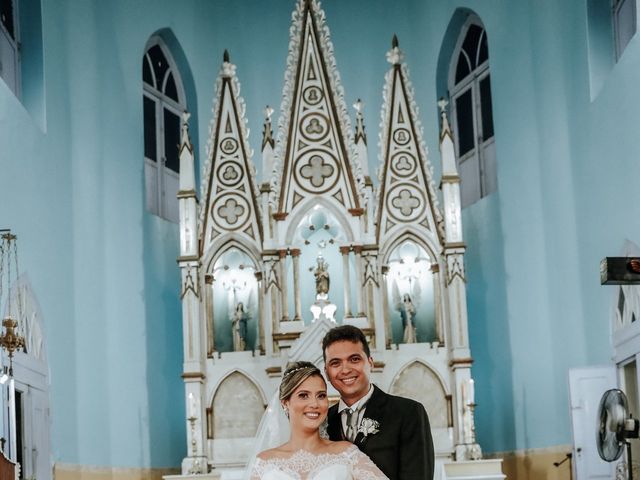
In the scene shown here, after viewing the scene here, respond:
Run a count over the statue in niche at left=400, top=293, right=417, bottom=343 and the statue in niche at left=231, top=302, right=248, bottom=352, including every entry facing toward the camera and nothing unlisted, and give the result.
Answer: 2

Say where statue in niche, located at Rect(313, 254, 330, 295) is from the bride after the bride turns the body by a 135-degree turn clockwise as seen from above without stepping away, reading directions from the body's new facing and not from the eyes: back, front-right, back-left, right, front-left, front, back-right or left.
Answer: front-right

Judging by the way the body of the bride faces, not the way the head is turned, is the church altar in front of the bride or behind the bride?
behind

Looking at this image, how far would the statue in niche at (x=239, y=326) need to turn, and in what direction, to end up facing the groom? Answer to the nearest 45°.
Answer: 0° — it already faces them

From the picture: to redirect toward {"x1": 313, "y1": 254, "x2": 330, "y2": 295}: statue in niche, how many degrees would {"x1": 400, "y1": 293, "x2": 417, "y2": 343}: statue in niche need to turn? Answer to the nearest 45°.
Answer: approximately 90° to its right

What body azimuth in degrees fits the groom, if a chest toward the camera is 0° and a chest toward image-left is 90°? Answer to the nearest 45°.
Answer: approximately 45°

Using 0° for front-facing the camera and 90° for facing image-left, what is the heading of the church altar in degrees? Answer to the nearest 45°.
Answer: approximately 0°
